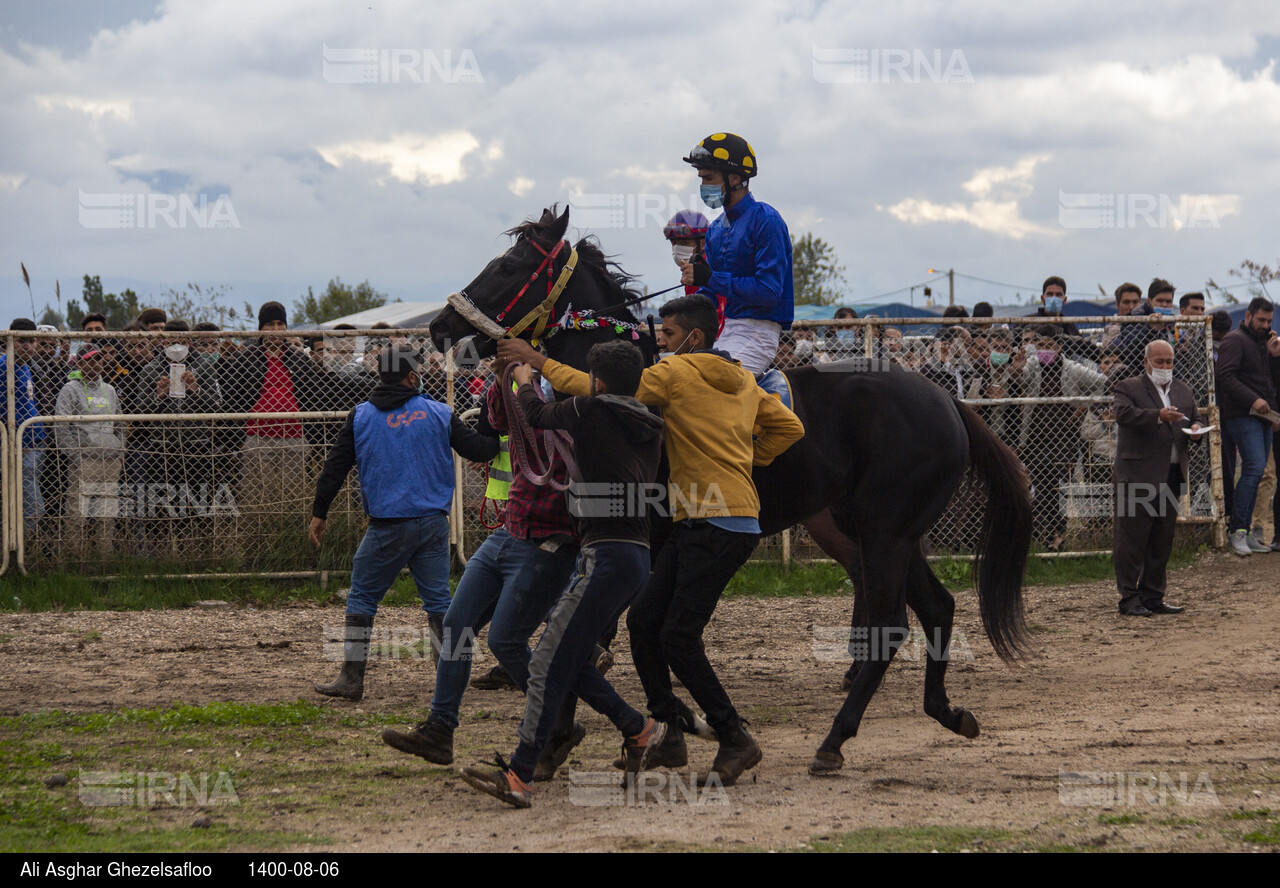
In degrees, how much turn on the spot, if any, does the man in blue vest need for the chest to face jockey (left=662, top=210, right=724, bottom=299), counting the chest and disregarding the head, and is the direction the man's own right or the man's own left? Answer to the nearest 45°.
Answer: approximately 90° to the man's own right

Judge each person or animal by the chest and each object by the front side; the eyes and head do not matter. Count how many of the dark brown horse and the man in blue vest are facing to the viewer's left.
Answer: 1

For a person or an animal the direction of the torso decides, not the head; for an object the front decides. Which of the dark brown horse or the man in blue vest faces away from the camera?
the man in blue vest

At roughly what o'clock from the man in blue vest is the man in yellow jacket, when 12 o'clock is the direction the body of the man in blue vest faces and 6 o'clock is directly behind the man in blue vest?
The man in yellow jacket is roughly at 5 o'clock from the man in blue vest.

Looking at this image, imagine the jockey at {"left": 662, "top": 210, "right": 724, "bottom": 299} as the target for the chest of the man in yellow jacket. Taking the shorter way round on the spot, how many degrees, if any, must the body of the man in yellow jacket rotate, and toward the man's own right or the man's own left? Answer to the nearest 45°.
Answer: approximately 45° to the man's own right

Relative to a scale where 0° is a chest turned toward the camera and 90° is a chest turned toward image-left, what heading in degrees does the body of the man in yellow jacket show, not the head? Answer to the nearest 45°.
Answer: approximately 135°

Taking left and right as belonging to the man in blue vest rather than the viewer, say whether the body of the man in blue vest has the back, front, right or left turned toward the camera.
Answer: back

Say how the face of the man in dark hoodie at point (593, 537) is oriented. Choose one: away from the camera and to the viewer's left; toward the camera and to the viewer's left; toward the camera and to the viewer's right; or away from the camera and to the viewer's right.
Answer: away from the camera and to the viewer's left

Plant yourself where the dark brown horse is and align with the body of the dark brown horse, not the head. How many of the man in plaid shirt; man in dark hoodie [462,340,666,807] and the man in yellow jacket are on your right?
0

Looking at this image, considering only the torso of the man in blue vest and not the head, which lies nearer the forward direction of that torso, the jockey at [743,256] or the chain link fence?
the chain link fence

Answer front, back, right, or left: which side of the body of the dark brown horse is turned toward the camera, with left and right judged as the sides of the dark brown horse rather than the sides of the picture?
left

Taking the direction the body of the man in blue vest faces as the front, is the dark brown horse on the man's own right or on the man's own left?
on the man's own right

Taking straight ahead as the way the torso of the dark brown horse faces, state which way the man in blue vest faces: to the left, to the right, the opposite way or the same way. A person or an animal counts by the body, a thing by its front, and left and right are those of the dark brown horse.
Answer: to the right

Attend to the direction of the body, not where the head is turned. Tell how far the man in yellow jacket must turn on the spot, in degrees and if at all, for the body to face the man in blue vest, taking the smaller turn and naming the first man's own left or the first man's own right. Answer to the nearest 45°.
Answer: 0° — they already face them

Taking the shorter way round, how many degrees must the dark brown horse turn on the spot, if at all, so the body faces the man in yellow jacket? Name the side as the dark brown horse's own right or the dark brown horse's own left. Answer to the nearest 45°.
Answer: approximately 45° to the dark brown horse's own left
